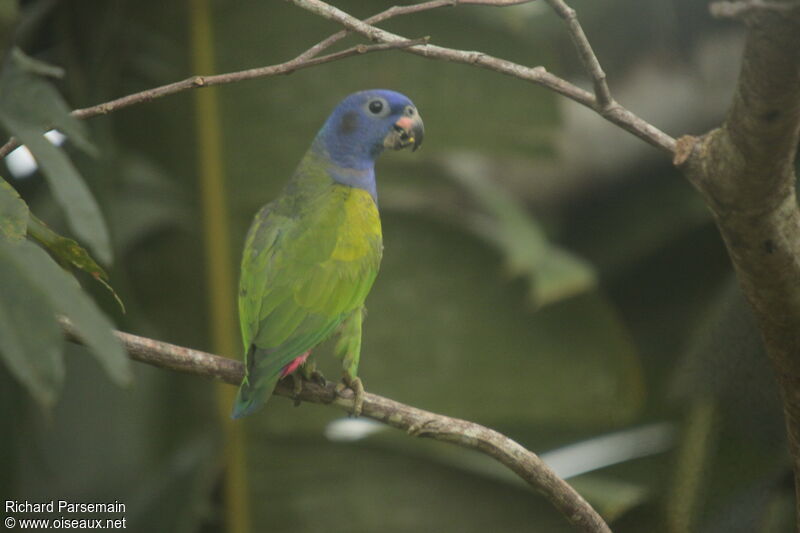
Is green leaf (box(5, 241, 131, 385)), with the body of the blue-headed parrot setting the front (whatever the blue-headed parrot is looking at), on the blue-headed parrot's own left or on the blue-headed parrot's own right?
on the blue-headed parrot's own right

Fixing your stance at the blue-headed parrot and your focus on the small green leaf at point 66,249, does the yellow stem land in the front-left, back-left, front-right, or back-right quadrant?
back-right

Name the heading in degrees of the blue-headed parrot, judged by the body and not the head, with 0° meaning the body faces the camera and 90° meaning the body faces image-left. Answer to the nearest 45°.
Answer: approximately 270°

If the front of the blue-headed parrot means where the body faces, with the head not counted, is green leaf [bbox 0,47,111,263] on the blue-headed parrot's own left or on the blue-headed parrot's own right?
on the blue-headed parrot's own right

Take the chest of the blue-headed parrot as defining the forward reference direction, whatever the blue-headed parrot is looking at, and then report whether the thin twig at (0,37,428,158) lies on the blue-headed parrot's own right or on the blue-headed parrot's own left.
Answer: on the blue-headed parrot's own right
